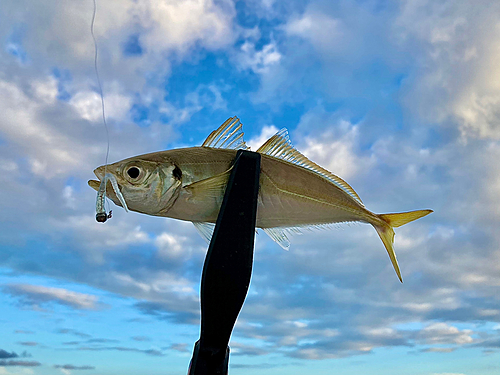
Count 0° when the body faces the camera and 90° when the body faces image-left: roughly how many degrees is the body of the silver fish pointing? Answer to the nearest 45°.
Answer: approximately 90°
